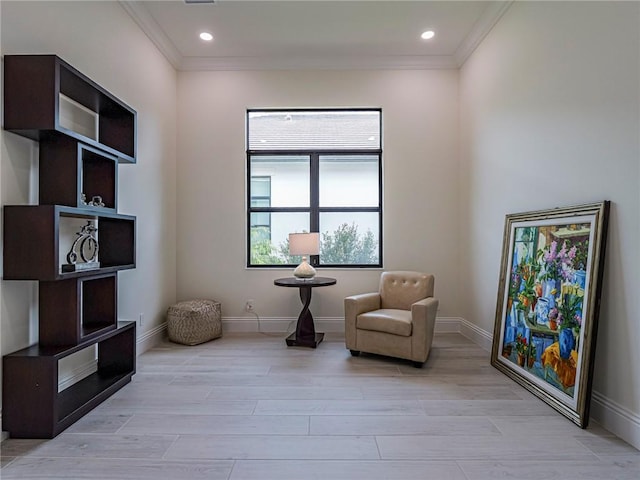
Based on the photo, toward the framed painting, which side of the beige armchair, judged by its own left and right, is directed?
left

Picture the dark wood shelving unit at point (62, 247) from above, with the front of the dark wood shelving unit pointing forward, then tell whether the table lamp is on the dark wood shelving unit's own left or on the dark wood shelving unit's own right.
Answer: on the dark wood shelving unit's own left

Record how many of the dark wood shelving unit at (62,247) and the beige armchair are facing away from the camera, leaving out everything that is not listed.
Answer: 0

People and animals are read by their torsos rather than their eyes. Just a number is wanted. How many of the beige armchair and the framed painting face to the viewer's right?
0

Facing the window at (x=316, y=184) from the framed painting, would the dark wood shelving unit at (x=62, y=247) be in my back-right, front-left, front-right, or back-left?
front-left

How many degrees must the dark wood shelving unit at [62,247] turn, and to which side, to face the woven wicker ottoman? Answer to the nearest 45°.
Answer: approximately 90° to its left

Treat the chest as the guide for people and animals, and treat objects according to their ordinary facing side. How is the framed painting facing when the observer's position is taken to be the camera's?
facing the viewer and to the left of the viewer

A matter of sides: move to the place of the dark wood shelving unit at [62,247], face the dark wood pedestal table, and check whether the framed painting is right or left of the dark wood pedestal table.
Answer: right

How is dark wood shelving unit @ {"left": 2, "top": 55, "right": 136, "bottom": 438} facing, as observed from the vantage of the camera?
facing the viewer and to the right of the viewer

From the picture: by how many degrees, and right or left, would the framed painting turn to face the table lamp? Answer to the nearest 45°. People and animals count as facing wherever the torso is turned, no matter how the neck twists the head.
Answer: approximately 45° to its right

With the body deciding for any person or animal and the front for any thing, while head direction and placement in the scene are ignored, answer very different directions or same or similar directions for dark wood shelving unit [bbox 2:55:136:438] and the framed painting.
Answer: very different directions

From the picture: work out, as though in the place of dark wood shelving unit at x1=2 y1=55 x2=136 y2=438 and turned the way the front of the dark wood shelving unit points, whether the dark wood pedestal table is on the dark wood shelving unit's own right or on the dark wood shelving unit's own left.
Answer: on the dark wood shelving unit's own left

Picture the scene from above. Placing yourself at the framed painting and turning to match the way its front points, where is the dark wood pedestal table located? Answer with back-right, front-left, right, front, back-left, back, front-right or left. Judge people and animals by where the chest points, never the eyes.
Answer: front-right

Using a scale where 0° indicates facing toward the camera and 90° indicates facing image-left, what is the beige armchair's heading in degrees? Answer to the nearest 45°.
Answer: approximately 45°

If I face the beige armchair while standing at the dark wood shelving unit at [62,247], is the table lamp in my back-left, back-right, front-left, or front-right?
front-left

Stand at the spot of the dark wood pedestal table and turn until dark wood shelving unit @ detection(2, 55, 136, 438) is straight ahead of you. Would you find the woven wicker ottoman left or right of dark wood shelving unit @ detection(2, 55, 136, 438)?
right

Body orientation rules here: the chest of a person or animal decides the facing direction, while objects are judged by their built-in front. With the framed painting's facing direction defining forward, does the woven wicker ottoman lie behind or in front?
in front

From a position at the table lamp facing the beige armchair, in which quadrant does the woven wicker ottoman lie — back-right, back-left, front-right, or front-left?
back-right

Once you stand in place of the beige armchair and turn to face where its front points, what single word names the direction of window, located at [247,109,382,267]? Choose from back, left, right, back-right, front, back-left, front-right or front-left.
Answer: right
